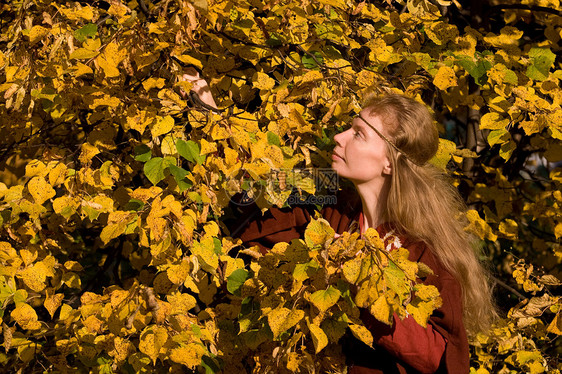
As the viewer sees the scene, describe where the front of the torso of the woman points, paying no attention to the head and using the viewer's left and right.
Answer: facing to the left of the viewer
